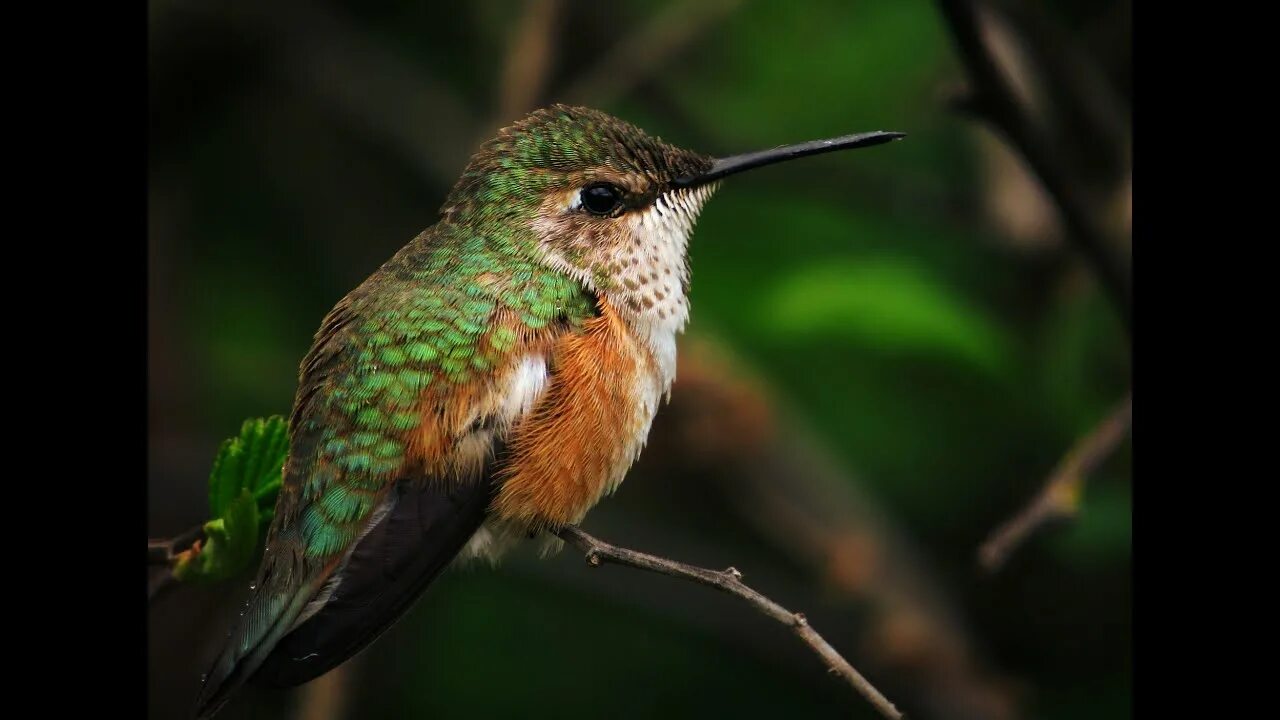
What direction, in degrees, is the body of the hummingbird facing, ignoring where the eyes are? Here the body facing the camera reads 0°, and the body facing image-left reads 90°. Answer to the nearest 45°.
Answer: approximately 270°

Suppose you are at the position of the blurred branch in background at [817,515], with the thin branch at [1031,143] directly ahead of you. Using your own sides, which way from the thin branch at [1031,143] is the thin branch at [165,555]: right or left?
right

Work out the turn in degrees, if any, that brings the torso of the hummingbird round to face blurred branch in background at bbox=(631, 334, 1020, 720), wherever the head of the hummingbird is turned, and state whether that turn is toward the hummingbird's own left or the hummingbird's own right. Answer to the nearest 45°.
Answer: approximately 45° to the hummingbird's own left
